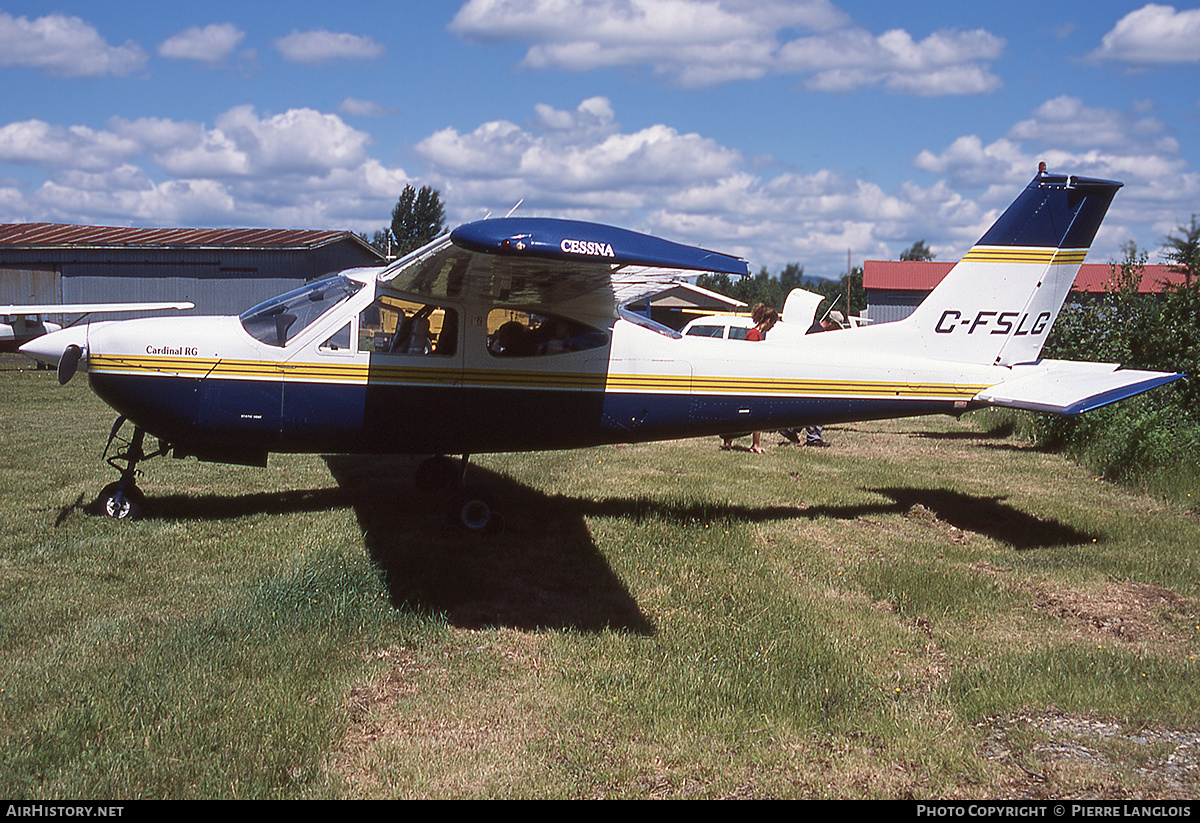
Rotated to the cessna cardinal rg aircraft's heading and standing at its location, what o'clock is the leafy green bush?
The leafy green bush is roughly at 5 o'clock from the cessna cardinal rg aircraft.

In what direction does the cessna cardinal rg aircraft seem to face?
to the viewer's left

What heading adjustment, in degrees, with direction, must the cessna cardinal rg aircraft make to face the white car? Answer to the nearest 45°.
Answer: approximately 90° to its right
